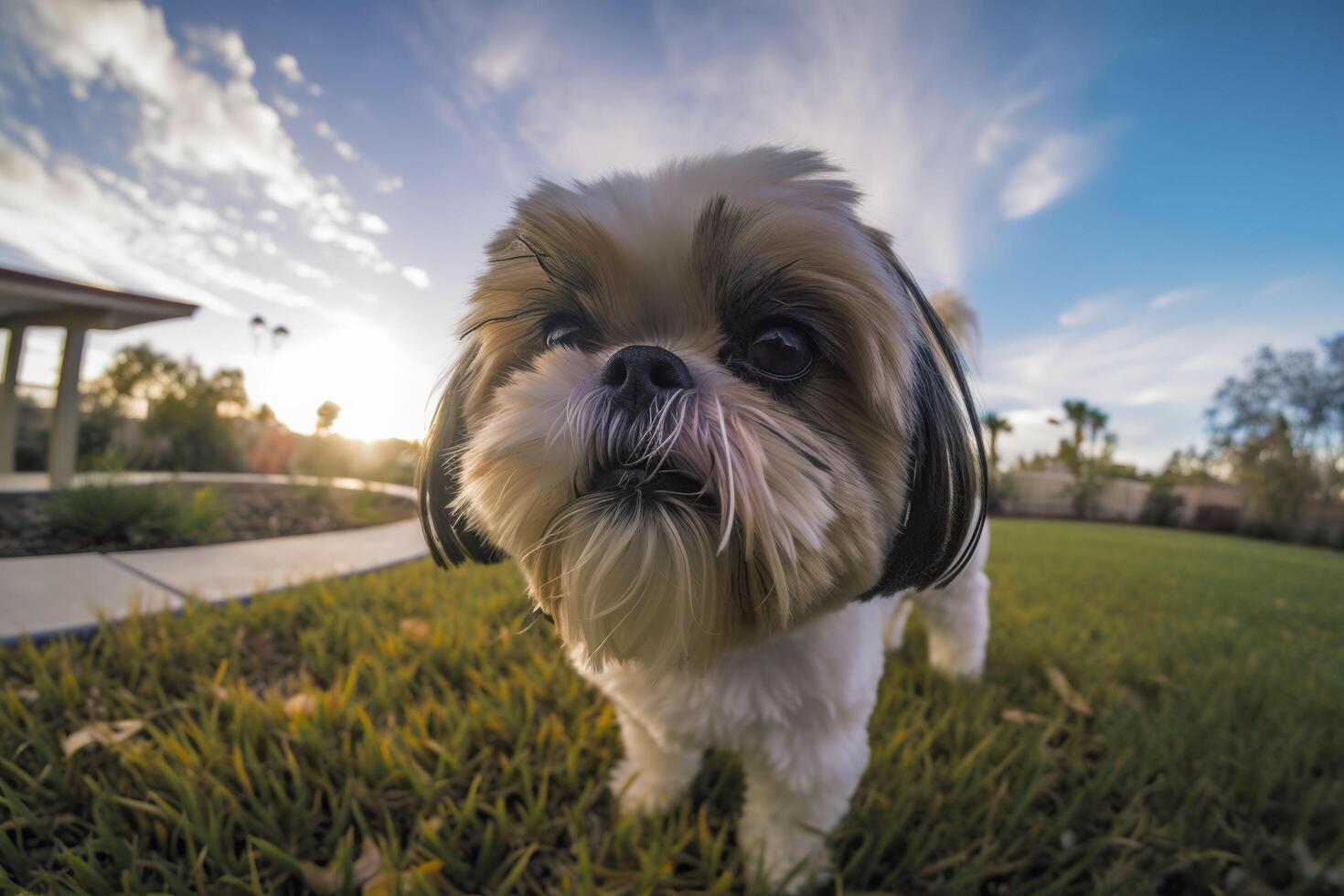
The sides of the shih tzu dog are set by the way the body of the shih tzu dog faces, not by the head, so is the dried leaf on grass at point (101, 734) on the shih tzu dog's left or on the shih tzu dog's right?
on the shih tzu dog's right

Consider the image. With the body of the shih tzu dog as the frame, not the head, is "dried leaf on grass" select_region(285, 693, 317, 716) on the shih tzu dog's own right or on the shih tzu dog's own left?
on the shih tzu dog's own right

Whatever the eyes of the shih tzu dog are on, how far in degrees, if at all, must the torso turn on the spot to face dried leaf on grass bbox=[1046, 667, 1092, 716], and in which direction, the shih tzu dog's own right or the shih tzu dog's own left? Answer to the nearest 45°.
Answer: approximately 180°

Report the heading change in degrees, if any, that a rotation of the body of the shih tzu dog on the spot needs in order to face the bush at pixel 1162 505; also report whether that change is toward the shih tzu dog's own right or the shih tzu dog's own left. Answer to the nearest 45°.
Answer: approximately 180°

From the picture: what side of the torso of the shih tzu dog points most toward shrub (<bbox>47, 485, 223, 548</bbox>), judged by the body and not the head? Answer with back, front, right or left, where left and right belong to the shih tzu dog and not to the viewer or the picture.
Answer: right

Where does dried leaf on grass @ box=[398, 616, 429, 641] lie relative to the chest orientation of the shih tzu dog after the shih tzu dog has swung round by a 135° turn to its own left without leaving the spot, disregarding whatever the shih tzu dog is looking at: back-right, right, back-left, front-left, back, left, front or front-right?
back-left

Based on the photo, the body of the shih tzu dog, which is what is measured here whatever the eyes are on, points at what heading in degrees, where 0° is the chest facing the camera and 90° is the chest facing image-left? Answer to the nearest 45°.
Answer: approximately 45°
